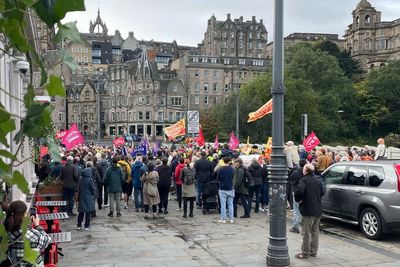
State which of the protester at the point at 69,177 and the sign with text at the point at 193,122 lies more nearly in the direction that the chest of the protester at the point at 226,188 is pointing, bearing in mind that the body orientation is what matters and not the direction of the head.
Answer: the sign with text

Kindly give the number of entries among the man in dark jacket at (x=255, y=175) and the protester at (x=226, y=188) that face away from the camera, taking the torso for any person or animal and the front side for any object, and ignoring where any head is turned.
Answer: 2

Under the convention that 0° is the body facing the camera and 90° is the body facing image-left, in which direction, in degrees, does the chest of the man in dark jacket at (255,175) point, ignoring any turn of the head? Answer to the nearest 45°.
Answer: approximately 180°

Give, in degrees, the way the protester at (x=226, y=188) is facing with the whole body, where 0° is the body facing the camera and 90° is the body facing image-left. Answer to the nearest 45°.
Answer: approximately 180°

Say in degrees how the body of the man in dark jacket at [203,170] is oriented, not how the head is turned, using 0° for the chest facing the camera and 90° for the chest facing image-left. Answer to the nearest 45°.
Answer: approximately 180°

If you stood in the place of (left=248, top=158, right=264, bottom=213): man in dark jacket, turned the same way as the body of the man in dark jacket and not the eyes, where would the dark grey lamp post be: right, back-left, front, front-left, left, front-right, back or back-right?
back

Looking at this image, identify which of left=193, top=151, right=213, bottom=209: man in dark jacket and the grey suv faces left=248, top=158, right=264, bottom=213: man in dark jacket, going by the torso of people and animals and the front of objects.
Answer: the grey suv

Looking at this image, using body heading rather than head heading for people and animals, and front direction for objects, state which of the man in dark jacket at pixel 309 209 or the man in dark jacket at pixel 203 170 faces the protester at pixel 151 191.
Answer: the man in dark jacket at pixel 309 209

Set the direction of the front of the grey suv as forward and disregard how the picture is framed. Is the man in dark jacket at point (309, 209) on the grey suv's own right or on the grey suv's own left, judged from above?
on the grey suv's own left

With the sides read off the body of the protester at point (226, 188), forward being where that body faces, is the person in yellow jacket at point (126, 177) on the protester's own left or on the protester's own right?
on the protester's own left

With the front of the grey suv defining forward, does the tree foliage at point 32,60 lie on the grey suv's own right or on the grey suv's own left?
on the grey suv's own left

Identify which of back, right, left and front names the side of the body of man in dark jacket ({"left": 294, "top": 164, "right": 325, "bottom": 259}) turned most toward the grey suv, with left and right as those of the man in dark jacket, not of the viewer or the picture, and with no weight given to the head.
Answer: right

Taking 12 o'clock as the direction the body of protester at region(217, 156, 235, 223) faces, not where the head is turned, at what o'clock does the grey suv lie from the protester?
The grey suv is roughly at 4 o'clock from the protester.
